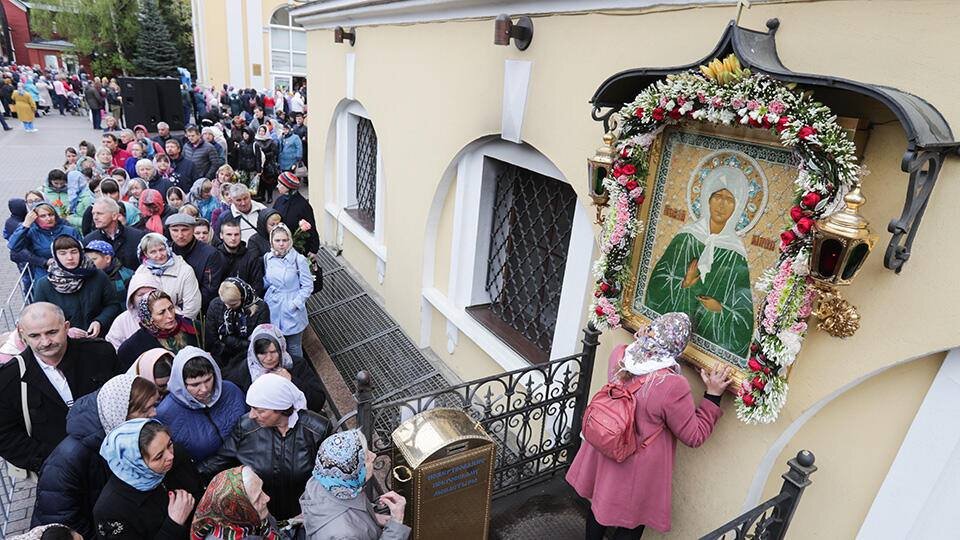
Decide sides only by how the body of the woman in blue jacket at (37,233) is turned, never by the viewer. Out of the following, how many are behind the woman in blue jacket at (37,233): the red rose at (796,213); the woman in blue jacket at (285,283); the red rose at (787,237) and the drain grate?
0

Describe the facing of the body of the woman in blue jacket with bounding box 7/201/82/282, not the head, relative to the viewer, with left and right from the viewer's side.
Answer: facing the viewer and to the right of the viewer

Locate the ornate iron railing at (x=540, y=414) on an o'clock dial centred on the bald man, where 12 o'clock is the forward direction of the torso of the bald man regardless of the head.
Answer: The ornate iron railing is roughly at 10 o'clock from the bald man.

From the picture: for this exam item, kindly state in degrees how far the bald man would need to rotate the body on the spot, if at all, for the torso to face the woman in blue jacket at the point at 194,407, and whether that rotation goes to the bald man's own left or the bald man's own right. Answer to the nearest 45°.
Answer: approximately 45° to the bald man's own left

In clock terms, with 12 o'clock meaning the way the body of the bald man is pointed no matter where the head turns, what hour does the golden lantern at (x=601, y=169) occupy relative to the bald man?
The golden lantern is roughly at 10 o'clock from the bald man.

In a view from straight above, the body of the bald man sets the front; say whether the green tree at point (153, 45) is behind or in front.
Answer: behind

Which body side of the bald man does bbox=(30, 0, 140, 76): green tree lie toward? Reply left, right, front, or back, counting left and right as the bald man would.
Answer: back

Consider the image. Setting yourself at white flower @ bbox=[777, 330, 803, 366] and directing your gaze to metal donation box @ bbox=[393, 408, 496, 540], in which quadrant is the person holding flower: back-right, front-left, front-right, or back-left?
front-right

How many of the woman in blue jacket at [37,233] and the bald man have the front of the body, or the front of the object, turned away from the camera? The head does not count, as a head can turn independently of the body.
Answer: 0

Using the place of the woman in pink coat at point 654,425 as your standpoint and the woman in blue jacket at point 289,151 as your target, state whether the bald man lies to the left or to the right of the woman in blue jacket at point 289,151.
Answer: left

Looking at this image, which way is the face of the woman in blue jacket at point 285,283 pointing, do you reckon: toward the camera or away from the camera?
toward the camera

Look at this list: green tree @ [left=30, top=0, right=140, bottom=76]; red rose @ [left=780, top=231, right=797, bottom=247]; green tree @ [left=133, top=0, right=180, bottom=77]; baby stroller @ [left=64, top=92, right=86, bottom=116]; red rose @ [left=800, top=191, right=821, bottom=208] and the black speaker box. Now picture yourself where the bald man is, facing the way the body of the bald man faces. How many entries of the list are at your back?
4

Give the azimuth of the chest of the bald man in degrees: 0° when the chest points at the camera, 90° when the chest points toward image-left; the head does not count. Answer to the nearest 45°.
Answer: approximately 0°

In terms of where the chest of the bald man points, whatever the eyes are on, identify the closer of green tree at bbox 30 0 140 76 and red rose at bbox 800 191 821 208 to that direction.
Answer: the red rose

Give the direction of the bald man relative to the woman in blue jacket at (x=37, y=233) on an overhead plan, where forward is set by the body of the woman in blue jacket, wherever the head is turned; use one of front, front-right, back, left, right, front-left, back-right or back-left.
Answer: front-right

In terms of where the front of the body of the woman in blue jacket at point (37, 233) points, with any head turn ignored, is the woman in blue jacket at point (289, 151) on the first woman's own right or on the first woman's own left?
on the first woman's own left

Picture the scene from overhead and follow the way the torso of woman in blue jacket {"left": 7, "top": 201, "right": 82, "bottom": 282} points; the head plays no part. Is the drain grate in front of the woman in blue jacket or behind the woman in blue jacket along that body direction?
in front

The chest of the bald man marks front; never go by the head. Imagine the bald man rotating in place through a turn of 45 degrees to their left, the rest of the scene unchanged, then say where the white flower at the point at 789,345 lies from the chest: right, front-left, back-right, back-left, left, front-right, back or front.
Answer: front
